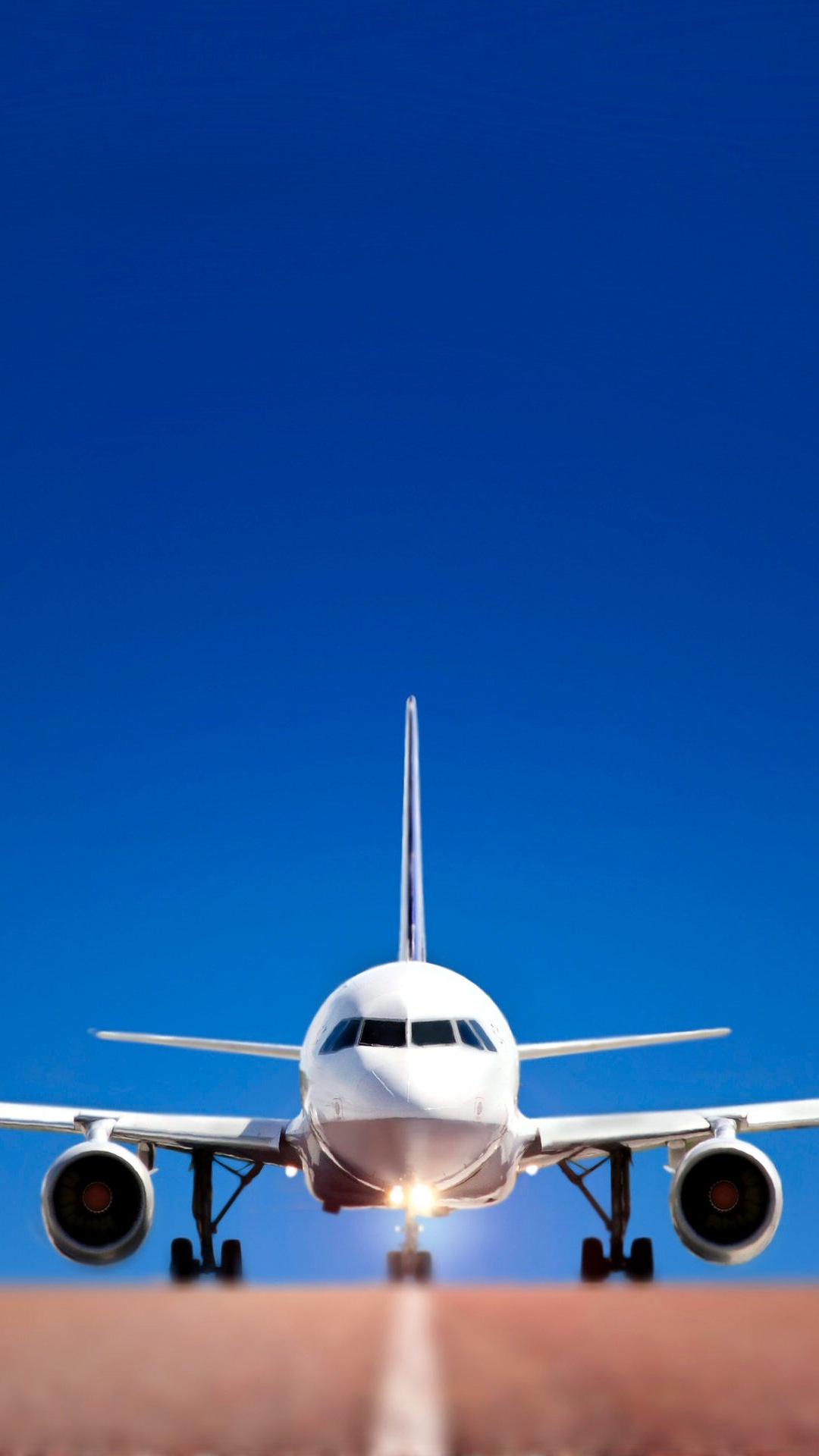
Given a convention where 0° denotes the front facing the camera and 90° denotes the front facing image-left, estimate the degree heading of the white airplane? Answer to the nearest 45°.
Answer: approximately 0°
